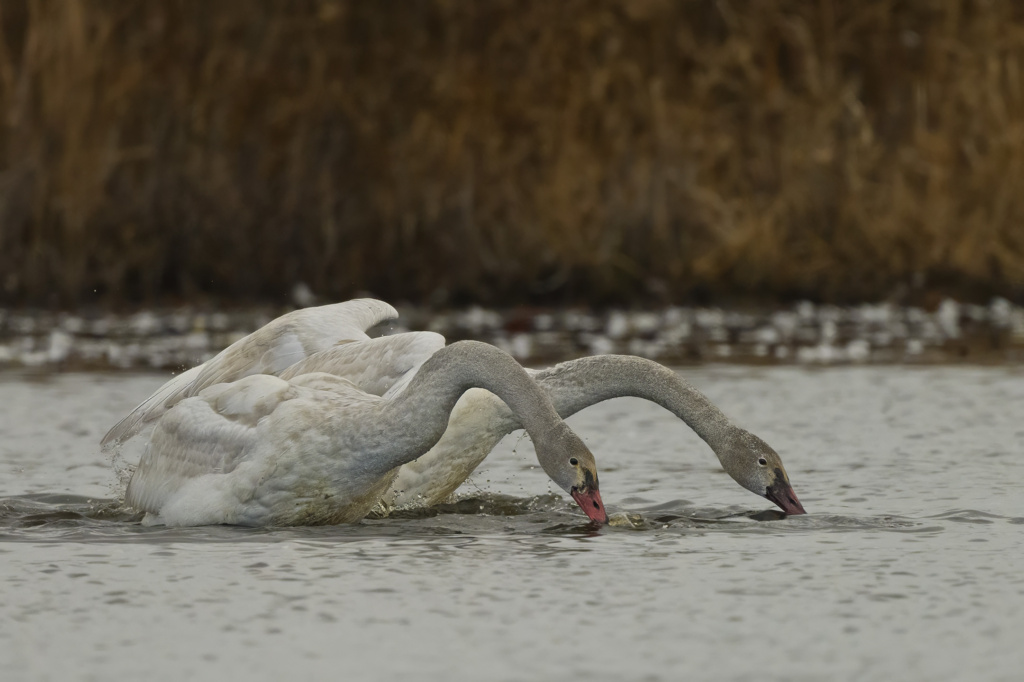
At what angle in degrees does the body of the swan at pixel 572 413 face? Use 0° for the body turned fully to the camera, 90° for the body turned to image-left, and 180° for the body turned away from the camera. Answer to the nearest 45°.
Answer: approximately 270°
